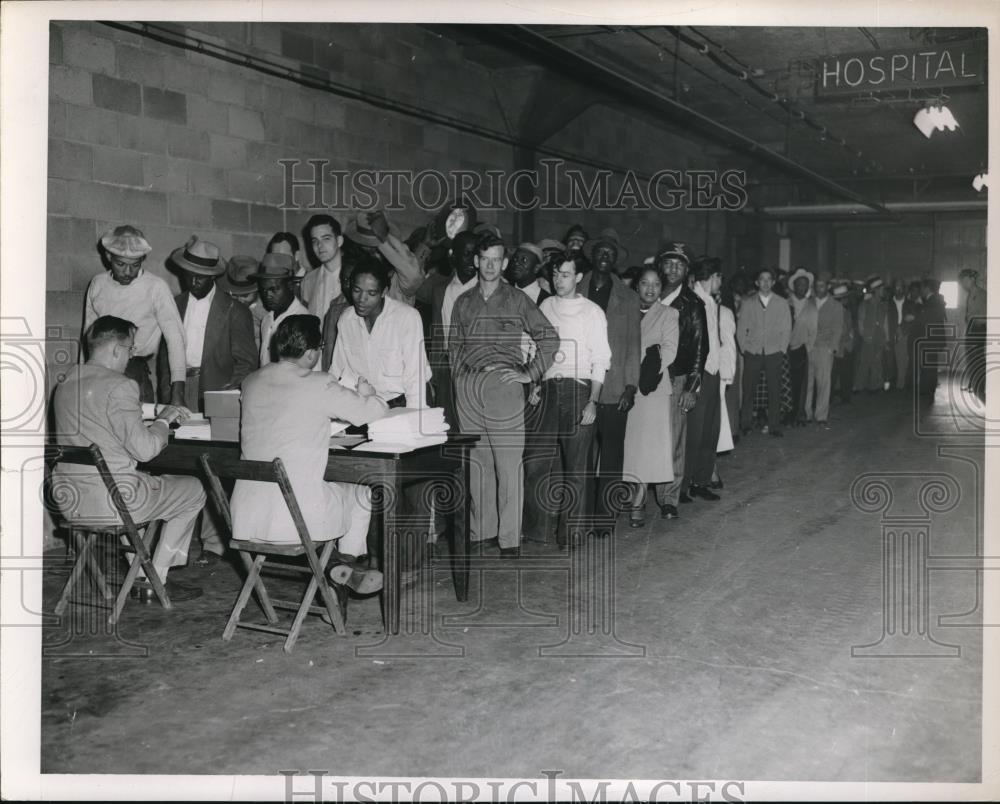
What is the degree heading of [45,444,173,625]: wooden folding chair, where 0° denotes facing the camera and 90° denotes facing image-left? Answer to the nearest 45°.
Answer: approximately 225°

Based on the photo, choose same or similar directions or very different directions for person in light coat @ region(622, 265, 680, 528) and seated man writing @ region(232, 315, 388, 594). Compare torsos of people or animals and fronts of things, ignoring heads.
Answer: very different directions

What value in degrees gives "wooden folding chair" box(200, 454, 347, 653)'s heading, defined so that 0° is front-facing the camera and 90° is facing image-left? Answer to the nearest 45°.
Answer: approximately 225°

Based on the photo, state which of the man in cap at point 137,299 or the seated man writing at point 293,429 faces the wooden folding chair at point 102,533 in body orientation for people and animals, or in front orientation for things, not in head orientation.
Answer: the man in cap

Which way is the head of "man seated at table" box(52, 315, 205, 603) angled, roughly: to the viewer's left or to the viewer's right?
to the viewer's right

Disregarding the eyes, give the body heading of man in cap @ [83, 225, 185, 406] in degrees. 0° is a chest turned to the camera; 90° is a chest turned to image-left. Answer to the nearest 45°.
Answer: approximately 0°

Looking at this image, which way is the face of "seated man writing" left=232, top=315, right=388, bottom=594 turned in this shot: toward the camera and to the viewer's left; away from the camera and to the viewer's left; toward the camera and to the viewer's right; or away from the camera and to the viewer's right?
away from the camera and to the viewer's right

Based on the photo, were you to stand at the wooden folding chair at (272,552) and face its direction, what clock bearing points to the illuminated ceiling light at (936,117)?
The illuminated ceiling light is roughly at 12 o'clock from the wooden folding chair.

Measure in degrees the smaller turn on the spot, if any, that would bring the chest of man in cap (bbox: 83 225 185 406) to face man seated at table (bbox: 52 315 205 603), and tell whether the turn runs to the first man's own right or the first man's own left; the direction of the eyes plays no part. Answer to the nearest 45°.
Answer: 0° — they already face them

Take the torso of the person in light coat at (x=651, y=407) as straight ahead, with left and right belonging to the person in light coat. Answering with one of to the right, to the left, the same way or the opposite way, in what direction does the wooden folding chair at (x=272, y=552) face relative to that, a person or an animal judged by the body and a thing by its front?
the opposite way

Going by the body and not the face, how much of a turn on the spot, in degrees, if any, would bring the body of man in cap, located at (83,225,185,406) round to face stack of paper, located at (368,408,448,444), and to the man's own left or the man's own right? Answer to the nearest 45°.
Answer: approximately 45° to the man's own left

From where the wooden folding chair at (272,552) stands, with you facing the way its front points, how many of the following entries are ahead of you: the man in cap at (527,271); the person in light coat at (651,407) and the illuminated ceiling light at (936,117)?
3
